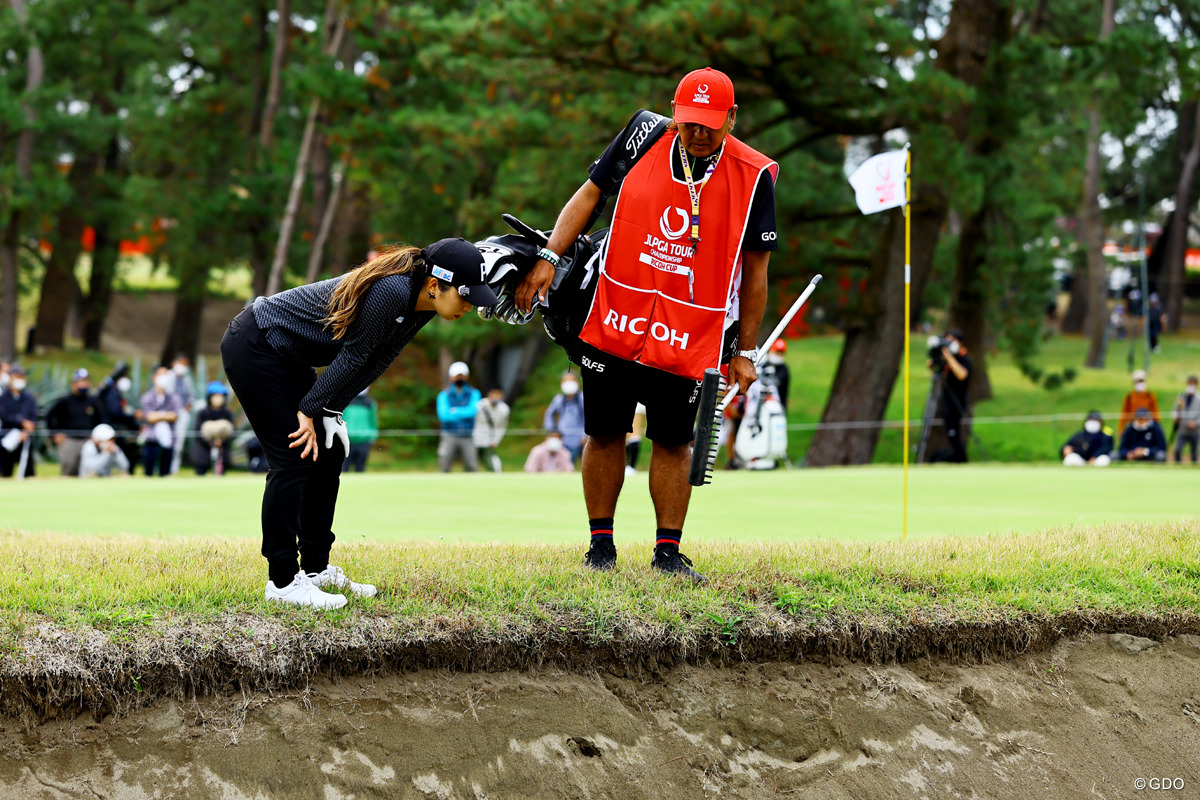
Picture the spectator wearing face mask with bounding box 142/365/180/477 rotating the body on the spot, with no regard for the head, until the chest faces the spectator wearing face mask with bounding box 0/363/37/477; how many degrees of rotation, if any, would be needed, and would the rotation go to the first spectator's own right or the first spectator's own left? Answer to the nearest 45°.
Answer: approximately 90° to the first spectator's own right

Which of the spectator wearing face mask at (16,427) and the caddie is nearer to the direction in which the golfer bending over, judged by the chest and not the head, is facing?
the caddie

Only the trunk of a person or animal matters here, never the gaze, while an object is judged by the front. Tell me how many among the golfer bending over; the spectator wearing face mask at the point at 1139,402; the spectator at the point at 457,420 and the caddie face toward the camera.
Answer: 3

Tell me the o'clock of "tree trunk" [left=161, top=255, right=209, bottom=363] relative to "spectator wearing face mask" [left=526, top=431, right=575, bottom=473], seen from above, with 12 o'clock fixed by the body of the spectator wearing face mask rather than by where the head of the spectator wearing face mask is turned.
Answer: The tree trunk is roughly at 5 o'clock from the spectator wearing face mask.

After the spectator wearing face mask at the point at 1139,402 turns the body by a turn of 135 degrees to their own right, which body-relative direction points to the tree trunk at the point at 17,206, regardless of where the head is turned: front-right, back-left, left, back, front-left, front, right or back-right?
front-left

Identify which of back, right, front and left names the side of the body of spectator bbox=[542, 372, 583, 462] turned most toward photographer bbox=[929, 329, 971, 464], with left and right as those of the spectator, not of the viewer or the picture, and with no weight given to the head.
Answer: left

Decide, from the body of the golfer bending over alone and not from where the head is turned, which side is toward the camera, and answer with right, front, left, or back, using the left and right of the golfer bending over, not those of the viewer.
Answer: right

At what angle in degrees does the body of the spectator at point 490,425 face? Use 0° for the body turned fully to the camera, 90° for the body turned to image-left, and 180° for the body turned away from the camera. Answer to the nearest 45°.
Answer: approximately 0°

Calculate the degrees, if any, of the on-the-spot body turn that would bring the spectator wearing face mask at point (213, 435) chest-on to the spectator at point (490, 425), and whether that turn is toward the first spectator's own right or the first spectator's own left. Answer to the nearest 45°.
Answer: approximately 90° to the first spectator's own left

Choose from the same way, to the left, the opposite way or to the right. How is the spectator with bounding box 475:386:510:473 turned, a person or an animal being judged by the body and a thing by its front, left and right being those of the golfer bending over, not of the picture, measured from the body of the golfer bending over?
to the right
